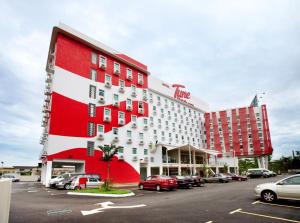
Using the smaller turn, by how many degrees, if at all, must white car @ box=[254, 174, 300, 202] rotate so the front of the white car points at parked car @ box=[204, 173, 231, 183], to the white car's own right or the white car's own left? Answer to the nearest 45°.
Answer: approximately 90° to the white car's own right

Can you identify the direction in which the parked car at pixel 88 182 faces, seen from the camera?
facing the viewer and to the left of the viewer

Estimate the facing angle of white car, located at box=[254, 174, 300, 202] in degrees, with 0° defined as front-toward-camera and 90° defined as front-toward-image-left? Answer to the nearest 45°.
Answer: approximately 90°

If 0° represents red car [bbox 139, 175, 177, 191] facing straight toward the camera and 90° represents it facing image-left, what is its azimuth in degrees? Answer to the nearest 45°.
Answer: approximately 135°

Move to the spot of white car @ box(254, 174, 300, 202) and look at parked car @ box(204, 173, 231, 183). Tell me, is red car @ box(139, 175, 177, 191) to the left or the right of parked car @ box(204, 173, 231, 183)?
left

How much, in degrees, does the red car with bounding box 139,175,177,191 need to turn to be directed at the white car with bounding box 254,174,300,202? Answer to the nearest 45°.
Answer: approximately 180°

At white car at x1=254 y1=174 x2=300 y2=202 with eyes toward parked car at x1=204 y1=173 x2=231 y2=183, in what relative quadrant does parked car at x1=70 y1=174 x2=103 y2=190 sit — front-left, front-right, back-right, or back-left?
front-left

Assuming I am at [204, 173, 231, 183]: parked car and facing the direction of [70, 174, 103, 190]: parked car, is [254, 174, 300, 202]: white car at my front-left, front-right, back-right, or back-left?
front-left

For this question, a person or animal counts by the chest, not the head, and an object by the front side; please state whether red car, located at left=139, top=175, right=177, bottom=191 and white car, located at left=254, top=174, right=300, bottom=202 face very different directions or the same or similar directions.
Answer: same or similar directions

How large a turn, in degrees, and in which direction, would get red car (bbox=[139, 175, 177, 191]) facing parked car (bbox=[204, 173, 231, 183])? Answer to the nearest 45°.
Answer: approximately 90° to its right
